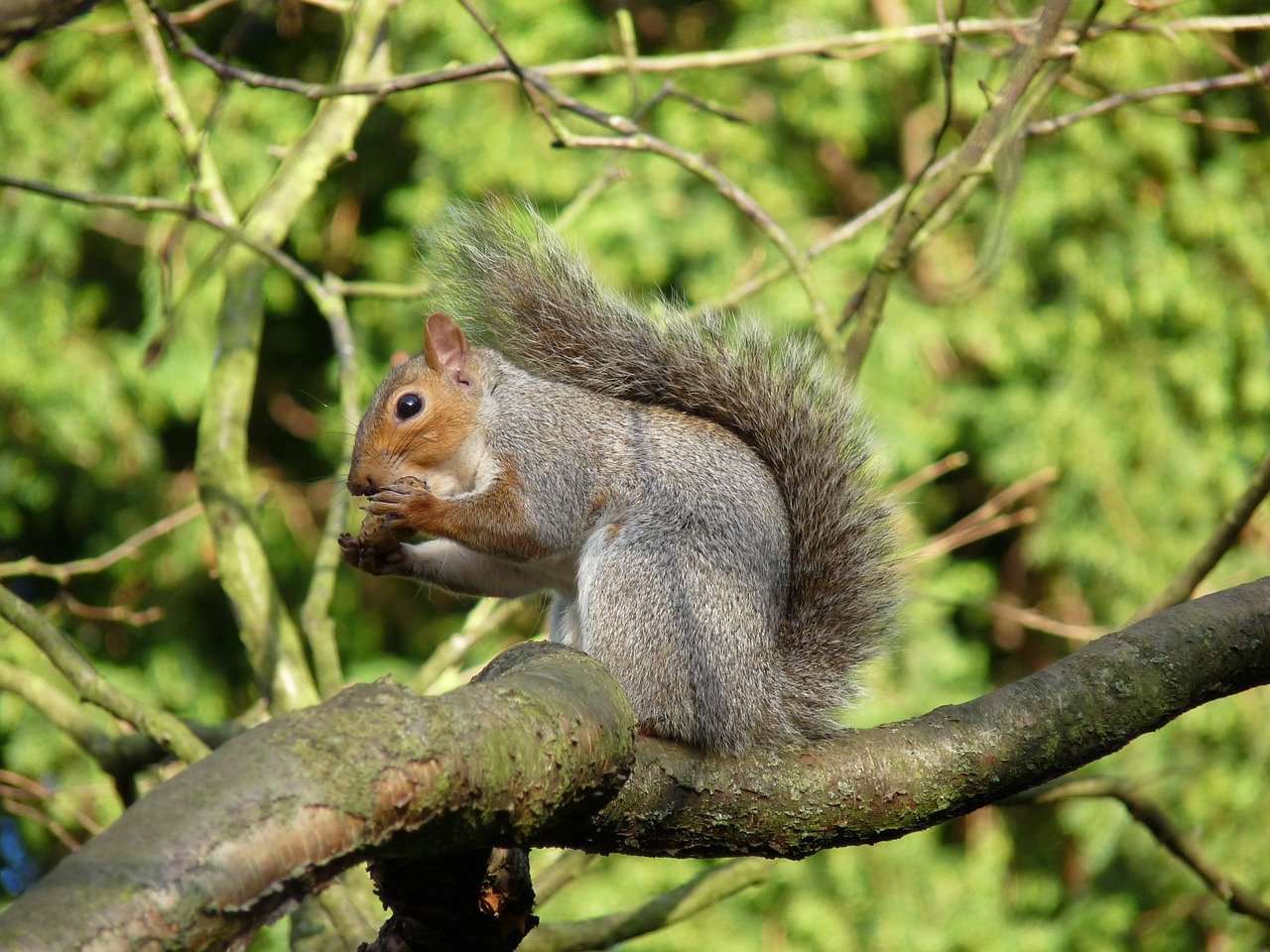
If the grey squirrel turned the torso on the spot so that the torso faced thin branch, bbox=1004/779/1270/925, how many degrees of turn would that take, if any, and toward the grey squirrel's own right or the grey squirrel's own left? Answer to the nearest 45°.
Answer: approximately 135° to the grey squirrel's own right

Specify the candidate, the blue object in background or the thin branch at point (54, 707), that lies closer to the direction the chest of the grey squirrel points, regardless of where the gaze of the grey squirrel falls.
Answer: the thin branch

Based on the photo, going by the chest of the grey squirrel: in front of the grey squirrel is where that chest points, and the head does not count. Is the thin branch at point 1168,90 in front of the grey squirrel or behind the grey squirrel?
behind

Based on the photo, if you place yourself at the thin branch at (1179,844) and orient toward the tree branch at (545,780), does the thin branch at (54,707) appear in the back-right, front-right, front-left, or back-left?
front-right

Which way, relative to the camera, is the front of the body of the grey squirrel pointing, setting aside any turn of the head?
to the viewer's left
